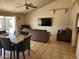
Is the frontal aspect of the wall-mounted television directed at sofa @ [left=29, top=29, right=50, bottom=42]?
yes

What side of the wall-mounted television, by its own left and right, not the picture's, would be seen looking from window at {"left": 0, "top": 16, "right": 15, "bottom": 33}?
right

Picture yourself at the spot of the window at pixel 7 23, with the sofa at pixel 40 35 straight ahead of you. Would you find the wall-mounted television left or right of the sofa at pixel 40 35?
left

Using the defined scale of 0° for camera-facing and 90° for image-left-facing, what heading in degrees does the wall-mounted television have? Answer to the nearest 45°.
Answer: approximately 0°

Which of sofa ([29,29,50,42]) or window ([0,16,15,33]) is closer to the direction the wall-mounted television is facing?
the sofa
